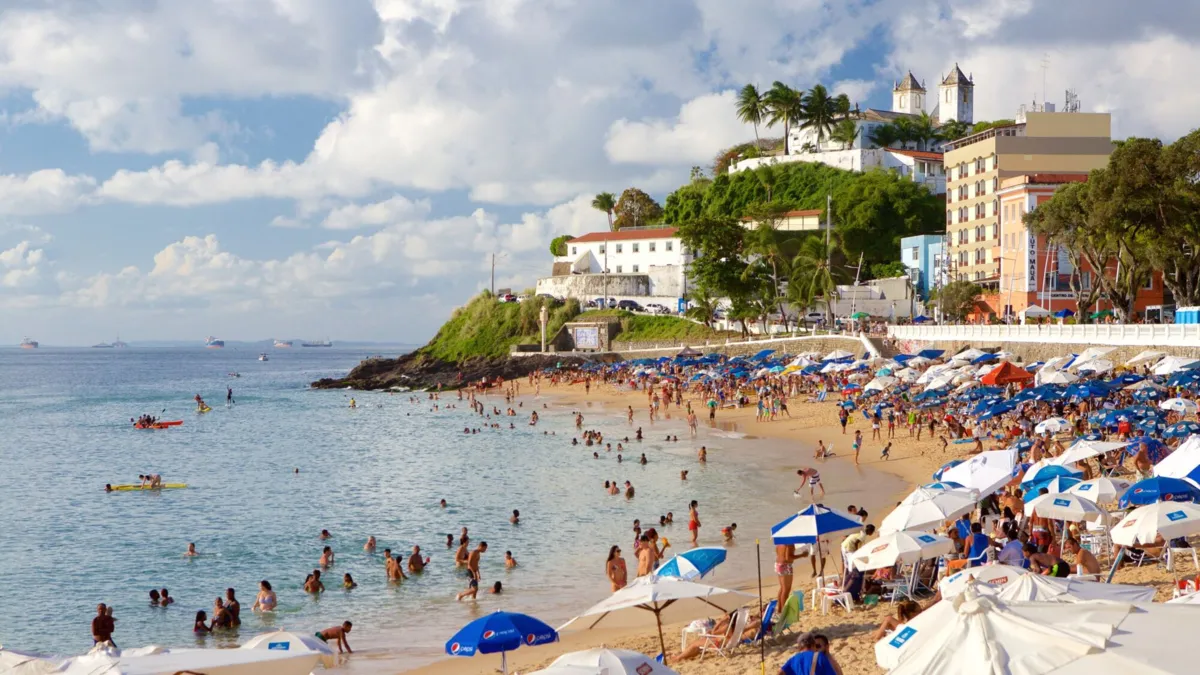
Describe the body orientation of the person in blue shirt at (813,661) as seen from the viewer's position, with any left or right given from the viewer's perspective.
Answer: facing away from the viewer

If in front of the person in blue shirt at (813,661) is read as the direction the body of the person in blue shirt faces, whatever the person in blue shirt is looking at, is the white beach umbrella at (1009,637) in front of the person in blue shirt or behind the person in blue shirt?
behind

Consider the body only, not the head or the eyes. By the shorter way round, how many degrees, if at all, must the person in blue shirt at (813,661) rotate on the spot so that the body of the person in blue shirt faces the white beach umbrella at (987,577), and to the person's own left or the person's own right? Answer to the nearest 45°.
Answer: approximately 45° to the person's own right

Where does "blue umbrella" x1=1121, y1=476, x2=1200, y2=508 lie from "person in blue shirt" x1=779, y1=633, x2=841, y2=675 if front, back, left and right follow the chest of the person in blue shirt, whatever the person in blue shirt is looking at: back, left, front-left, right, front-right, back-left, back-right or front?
front-right

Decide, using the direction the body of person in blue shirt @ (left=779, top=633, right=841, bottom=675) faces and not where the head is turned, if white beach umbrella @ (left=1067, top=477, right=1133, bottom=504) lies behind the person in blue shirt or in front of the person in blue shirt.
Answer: in front

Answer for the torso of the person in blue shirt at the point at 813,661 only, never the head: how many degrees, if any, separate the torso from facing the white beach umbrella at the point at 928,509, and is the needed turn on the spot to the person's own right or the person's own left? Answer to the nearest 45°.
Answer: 0° — they already face it

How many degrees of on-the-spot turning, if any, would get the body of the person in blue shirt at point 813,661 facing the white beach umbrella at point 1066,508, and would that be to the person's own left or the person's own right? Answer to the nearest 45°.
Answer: approximately 45° to the person's own right

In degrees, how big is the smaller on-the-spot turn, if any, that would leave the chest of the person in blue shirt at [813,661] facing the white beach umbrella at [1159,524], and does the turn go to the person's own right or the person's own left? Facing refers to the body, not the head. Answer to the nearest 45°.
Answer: approximately 45° to the person's own right

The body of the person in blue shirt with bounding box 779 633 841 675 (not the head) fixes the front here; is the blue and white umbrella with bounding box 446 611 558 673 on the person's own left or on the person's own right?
on the person's own left

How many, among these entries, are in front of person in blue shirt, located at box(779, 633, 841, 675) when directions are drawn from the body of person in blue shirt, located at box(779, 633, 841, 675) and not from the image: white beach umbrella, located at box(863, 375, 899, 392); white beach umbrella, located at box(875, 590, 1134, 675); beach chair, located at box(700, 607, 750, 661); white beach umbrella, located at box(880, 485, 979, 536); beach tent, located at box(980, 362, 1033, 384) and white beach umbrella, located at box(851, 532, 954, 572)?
5

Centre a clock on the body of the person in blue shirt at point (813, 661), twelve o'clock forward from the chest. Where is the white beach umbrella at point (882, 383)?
The white beach umbrella is roughly at 12 o'clock from the person in blue shirt.

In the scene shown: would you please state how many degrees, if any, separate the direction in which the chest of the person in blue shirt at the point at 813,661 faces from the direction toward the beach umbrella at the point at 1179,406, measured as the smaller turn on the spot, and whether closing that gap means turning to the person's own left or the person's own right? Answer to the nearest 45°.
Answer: approximately 45° to the person's own right

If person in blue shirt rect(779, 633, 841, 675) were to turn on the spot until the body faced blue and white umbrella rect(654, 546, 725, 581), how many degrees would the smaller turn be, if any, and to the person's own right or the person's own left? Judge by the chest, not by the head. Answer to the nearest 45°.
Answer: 0° — they already face it
